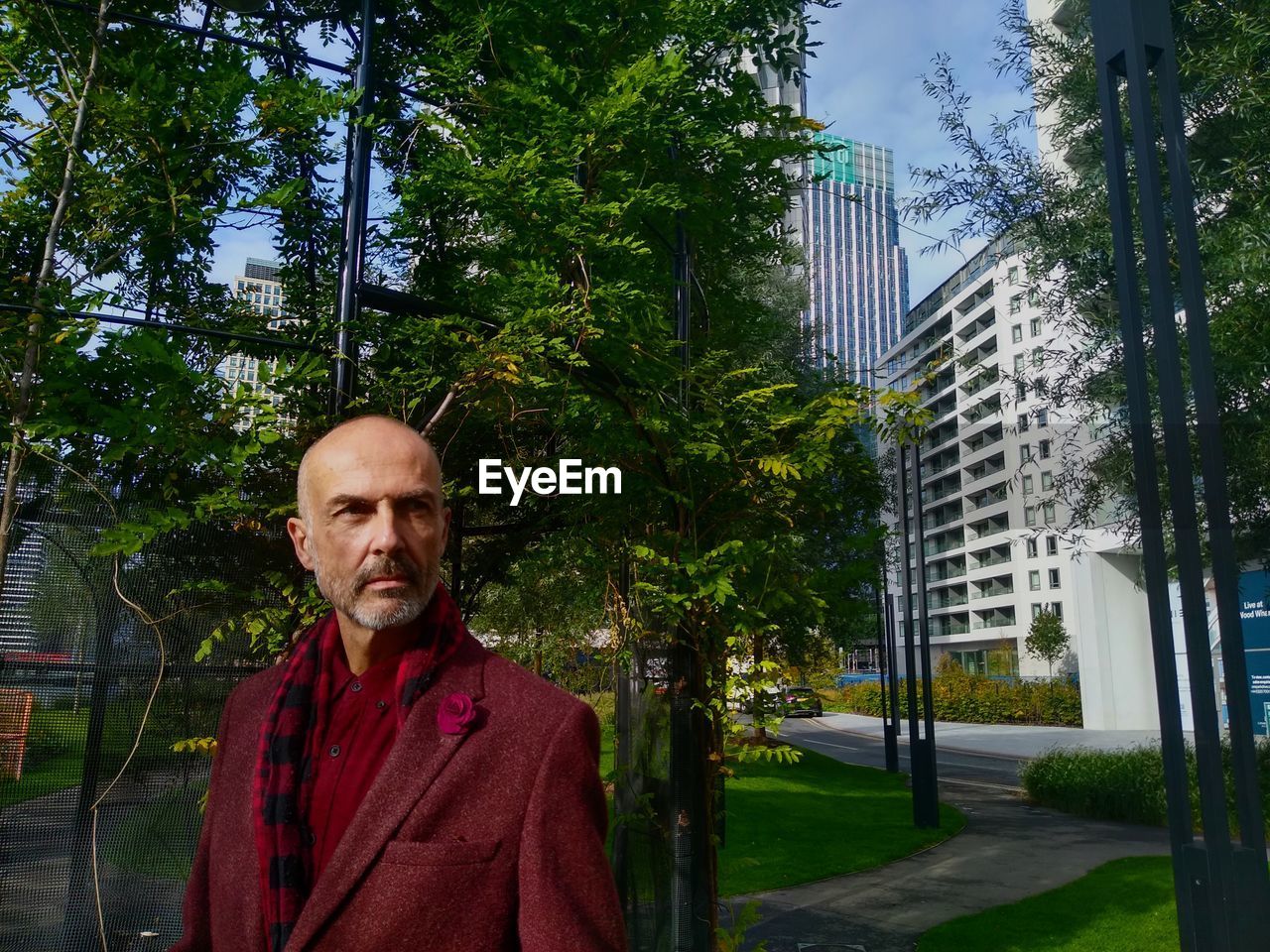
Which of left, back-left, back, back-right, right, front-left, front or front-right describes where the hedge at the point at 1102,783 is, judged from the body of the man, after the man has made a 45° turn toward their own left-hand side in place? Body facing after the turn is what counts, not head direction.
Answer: back-left

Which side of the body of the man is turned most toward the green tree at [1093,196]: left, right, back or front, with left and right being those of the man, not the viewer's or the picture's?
back

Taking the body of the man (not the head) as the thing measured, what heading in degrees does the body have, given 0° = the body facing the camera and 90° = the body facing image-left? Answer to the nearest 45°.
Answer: approximately 45°

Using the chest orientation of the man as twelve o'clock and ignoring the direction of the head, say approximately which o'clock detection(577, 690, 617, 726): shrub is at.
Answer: The shrub is roughly at 5 o'clock from the man.

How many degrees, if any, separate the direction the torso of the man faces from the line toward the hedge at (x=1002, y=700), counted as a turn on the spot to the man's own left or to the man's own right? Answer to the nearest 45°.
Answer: approximately 180°

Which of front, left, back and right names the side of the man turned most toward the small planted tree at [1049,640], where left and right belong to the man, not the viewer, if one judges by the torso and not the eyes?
back

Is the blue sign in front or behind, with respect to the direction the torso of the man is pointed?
behind

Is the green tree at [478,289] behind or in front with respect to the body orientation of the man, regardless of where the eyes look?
behind

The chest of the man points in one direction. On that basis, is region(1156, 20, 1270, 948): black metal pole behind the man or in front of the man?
behind

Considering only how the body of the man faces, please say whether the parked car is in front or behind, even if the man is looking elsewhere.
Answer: behind
